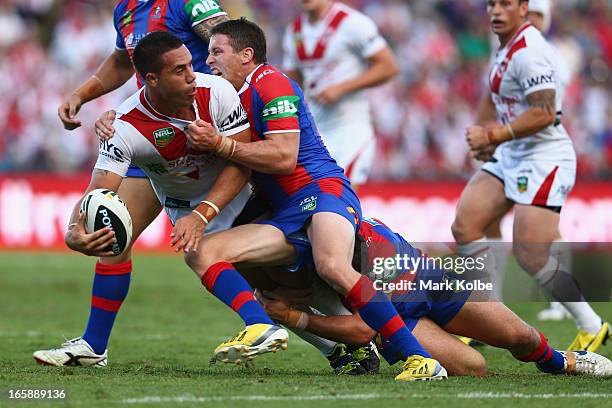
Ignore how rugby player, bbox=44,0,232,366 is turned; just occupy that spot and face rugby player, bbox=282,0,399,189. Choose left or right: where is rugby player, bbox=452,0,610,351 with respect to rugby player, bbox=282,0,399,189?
right

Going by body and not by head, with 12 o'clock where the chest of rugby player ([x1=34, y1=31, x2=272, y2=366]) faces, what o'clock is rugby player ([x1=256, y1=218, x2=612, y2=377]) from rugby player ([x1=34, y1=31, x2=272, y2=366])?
rugby player ([x1=256, y1=218, x2=612, y2=377]) is roughly at 9 o'clock from rugby player ([x1=34, y1=31, x2=272, y2=366]).

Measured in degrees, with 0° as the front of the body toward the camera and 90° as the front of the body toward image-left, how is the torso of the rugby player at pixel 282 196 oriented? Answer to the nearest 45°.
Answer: approximately 90°

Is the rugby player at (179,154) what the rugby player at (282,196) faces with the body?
yes

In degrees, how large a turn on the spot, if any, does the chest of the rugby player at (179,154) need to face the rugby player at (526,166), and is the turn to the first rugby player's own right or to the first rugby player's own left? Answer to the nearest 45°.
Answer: approximately 135° to the first rugby player's own left

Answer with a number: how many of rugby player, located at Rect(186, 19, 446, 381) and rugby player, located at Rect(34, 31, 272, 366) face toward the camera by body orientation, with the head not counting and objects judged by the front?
1

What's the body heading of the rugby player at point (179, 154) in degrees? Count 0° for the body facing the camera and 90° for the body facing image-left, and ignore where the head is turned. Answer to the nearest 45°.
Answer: approximately 0°

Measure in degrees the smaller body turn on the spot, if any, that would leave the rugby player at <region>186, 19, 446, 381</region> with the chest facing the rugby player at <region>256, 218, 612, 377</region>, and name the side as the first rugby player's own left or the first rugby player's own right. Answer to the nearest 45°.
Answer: approximately 180°

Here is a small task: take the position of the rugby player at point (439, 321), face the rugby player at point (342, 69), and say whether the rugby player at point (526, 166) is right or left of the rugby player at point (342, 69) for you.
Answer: right

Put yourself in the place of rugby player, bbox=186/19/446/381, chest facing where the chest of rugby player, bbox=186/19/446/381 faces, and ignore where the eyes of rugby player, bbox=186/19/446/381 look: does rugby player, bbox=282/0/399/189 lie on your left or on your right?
on your right

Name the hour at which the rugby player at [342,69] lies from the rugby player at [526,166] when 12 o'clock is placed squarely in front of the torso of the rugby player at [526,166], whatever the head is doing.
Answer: the rugby player at [342,69] is roughly at 3 o'clock from the rugby player at [526,166].
